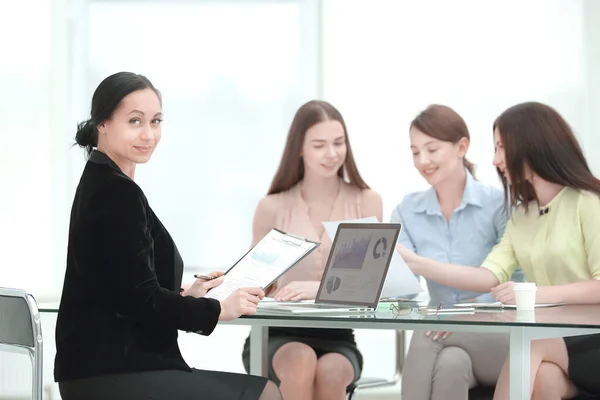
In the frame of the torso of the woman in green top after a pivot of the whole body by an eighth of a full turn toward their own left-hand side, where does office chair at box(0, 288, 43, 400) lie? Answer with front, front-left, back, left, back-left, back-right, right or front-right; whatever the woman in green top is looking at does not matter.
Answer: front-right

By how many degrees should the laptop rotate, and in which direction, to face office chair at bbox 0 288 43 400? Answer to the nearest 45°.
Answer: approximately 45° to its right

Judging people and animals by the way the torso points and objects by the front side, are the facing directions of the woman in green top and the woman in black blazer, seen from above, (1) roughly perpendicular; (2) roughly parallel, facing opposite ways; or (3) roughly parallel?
roughly parallel, facing opposite ways

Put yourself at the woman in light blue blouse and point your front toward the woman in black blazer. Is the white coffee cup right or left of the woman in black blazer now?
left

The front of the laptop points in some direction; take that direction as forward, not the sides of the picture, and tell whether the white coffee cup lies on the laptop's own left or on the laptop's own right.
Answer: on the laptop's own left

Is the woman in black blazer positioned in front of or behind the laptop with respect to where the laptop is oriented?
in front

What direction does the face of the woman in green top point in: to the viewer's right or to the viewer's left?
to the viewer's left

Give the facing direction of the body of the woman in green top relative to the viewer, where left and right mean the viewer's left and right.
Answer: facing the viewer and to the left of the viewer

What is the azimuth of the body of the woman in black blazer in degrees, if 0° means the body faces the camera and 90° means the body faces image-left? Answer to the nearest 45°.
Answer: approximately 270°

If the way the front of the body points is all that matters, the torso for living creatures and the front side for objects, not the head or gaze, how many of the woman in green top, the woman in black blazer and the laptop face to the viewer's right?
1

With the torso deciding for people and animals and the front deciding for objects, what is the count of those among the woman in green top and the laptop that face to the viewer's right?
0
